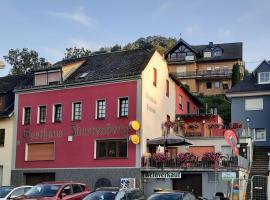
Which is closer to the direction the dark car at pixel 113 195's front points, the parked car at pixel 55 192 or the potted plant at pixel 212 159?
the parked car

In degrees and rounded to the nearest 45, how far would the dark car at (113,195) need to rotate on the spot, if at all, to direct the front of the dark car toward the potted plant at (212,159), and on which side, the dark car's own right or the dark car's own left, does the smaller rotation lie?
approximately 180°

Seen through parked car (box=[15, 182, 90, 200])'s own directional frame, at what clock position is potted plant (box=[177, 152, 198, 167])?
The potted plant is roughly at 6 o'clock from the parked car.

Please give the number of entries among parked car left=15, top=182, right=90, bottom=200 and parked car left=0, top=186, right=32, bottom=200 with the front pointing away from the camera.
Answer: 0

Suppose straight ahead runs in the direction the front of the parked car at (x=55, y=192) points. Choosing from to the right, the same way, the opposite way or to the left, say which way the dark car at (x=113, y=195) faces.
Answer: the same way

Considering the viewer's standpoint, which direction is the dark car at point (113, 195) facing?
facing the viewer and to the left of the viewer

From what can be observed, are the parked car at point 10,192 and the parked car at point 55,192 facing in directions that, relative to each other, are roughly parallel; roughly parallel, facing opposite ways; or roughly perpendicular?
roughly parallel

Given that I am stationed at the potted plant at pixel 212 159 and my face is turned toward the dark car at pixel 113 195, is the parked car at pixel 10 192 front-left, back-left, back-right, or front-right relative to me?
front-right

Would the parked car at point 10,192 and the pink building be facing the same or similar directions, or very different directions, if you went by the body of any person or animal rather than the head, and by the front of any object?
same or similar directions

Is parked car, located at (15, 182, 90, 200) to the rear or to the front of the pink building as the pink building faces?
to the front

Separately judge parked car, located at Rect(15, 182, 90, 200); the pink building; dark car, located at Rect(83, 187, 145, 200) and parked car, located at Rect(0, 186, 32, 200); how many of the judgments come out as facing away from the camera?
0
